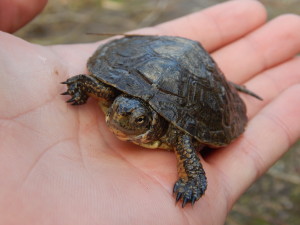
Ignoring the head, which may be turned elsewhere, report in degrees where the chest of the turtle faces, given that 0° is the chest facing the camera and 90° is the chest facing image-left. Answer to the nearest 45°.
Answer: approximately 45°
